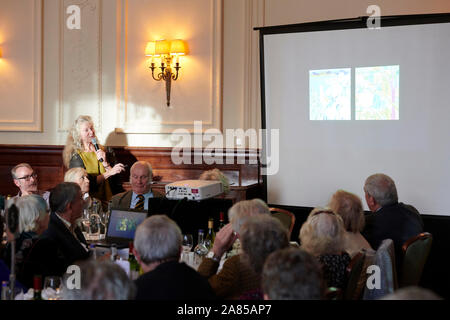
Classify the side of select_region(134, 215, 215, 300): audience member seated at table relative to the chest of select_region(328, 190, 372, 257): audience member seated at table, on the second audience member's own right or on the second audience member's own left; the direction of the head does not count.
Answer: on the second audience member's own left

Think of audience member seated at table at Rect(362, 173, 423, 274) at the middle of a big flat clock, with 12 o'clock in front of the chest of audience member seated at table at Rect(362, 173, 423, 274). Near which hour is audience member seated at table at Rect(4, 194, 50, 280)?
audience member seated at table at Rect(4, 194, 50, 280) is roughly at 9 o'clock from audience member seated at table at Rect(362, 173, 423, 274).

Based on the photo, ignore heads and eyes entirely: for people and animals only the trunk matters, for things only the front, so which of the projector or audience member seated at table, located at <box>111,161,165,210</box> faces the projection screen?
the projector

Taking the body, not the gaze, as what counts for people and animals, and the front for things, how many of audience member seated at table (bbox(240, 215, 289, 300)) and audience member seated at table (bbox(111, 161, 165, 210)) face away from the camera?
1

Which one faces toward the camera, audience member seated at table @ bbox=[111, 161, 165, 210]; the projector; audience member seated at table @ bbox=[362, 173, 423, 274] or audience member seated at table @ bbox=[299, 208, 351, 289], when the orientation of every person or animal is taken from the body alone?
audience member seated at table @ bbox=[111, 161, 165, 210]

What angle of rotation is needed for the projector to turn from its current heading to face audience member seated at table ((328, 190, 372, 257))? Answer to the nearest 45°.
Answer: approximately 45° to its right

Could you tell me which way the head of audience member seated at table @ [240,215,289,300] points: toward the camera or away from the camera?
away from the camera

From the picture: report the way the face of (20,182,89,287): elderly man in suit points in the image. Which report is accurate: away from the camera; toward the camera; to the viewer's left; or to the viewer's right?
to the viewer's right

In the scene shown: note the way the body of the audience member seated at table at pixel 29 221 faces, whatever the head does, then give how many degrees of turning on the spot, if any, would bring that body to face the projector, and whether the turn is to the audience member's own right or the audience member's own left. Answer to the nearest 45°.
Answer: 0° — they already face it

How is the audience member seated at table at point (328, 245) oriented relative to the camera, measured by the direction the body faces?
away from the camera

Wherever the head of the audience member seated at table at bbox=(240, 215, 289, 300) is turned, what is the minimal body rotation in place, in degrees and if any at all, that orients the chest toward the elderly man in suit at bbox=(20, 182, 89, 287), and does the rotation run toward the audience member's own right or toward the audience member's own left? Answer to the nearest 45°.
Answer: approximately 45° to the audience member's own left
